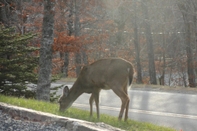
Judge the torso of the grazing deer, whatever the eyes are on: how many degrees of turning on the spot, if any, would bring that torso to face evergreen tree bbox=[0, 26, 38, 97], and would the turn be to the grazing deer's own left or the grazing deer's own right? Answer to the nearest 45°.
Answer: approximately 45° to the grazing deer's own right

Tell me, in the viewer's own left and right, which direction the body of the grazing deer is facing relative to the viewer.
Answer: facing to the left of the viewer

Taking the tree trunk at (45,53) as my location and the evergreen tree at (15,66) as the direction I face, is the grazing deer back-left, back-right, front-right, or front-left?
back-left
